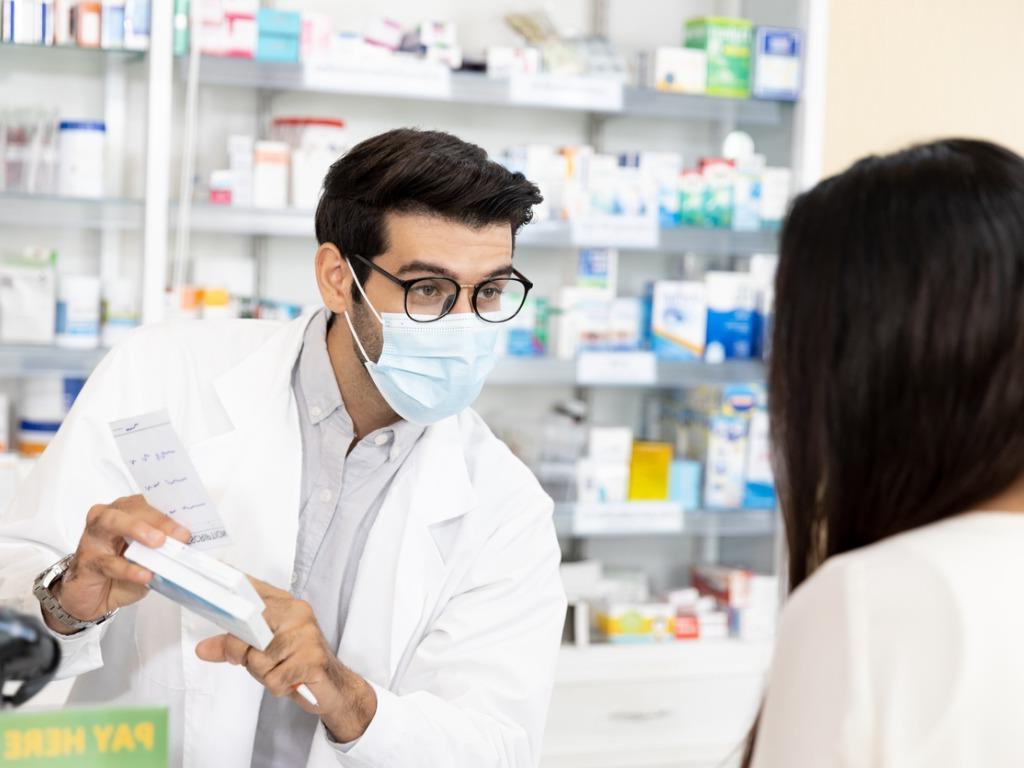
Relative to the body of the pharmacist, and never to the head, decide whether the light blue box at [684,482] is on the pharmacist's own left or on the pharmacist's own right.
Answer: on the pharmacist's own left

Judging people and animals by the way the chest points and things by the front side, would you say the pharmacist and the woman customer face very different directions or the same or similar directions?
very different directions

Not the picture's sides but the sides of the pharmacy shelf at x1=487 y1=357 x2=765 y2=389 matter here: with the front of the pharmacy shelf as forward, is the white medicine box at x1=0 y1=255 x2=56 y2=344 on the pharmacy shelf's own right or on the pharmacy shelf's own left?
on the pharmacy shelf's own right

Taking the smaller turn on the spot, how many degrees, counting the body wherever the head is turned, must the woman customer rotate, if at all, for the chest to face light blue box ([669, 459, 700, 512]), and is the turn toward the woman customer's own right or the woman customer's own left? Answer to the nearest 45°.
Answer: approximately 45° to the woman customer's own right

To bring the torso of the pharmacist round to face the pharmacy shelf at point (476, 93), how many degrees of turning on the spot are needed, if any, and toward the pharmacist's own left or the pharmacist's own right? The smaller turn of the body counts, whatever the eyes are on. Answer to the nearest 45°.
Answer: approximately 135° to the pharmacist's own left

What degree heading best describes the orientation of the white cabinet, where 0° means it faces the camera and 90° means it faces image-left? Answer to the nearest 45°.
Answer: approximately 0°

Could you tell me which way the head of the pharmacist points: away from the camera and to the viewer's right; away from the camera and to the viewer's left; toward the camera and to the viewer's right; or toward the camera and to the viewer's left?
toward the camera and to the viewer's right

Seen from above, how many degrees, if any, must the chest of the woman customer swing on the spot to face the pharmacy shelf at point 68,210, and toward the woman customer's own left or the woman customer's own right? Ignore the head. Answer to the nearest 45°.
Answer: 0° — they already face it

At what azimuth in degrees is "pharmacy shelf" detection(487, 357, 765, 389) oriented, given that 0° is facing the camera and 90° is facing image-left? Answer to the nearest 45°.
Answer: approximately 0°
